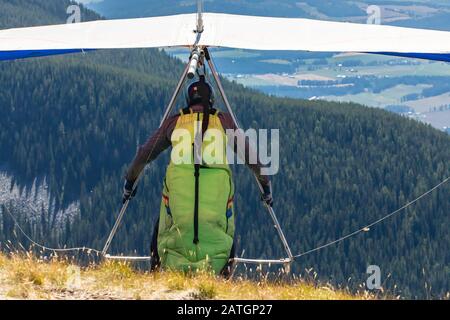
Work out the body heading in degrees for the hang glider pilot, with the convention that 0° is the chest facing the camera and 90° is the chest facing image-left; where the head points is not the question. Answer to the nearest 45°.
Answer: approximately 180°

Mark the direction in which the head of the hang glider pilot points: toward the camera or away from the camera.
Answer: away from the camera
